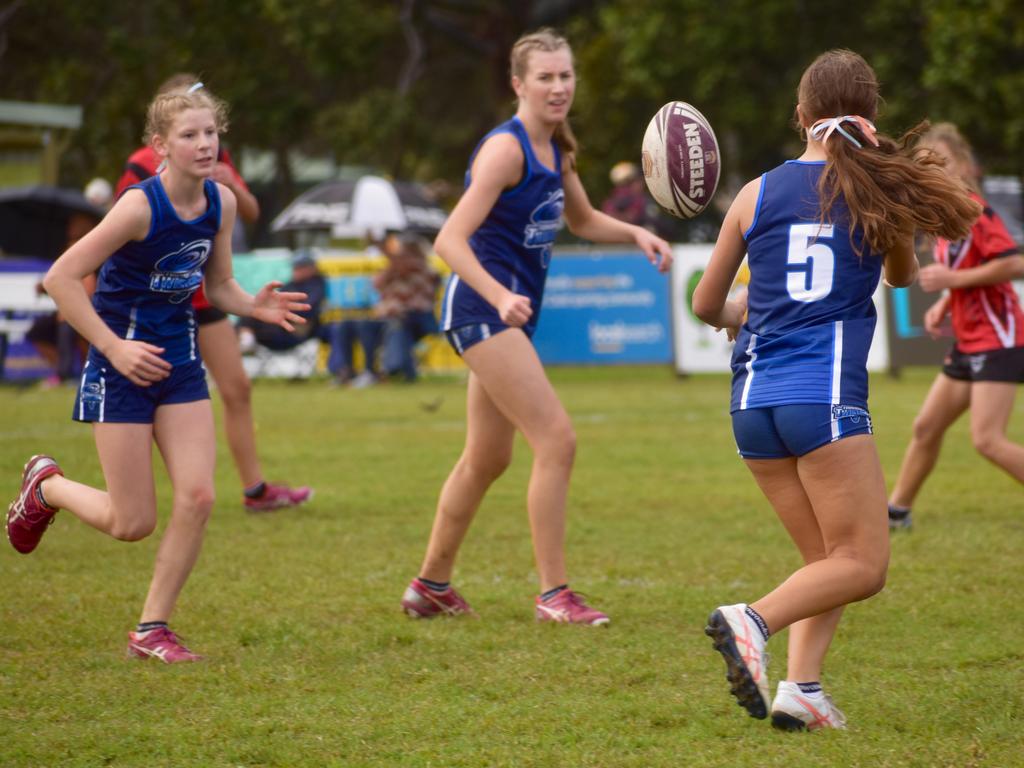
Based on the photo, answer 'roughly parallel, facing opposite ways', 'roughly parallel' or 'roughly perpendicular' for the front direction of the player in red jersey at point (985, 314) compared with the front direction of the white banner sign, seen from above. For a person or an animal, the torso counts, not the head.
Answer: roughly perpendicular

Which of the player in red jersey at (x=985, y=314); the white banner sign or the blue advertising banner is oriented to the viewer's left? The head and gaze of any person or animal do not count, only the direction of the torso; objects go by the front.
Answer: the player in red jersey

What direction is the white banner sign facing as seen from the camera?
toward the camera

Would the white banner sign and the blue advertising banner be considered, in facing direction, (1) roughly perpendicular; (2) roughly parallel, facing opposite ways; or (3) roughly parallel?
roughly parallel

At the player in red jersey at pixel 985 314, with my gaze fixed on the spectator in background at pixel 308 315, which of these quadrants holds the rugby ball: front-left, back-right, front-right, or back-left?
back-left

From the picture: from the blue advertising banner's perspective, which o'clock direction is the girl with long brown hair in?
The girl with long brown hair is roughly at 12 o'clock from the blue advertising banner.

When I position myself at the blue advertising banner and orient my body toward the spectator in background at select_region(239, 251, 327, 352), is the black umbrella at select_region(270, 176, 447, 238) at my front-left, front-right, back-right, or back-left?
front-right

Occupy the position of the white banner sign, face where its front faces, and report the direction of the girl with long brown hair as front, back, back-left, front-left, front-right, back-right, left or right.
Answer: front

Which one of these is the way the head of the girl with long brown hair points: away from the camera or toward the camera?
away from the camera

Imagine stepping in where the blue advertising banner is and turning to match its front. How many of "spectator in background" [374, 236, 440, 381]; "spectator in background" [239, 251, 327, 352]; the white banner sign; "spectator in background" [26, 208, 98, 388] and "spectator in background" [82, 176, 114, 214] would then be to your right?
4

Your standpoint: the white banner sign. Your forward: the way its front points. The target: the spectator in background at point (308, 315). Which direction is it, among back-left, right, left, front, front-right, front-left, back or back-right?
right

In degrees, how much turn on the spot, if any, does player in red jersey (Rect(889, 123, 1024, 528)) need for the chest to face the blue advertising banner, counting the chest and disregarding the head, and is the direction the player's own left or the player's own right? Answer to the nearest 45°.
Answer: approximately 90° to the player's own right

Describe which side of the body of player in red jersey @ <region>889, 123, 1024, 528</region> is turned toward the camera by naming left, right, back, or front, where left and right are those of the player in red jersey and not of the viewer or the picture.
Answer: left

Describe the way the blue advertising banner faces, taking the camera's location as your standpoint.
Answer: facing the viewer

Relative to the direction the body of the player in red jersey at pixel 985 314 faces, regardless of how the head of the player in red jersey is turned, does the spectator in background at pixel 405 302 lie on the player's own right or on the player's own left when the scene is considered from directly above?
on the player's own right

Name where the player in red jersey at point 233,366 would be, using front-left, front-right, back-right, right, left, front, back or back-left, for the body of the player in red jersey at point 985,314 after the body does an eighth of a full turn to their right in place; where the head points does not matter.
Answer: front-left

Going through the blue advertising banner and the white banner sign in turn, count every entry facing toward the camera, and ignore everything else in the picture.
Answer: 2

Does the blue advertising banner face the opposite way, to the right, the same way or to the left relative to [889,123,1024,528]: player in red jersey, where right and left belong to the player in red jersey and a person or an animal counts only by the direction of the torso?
to the left

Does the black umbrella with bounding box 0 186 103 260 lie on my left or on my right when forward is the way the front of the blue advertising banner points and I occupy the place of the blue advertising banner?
on my right
